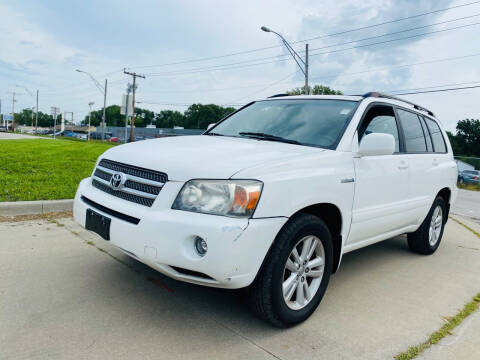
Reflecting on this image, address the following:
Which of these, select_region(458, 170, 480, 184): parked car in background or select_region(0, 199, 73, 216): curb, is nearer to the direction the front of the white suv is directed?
the curb

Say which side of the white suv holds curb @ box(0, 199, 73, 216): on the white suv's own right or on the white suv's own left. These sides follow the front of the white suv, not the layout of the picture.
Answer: on the white suv's own right

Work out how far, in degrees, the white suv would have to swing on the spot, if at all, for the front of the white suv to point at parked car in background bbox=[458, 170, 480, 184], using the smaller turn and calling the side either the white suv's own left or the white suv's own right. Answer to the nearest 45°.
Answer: approximately 180°

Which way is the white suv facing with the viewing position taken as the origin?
facing the viewer and to the left of the viewer
